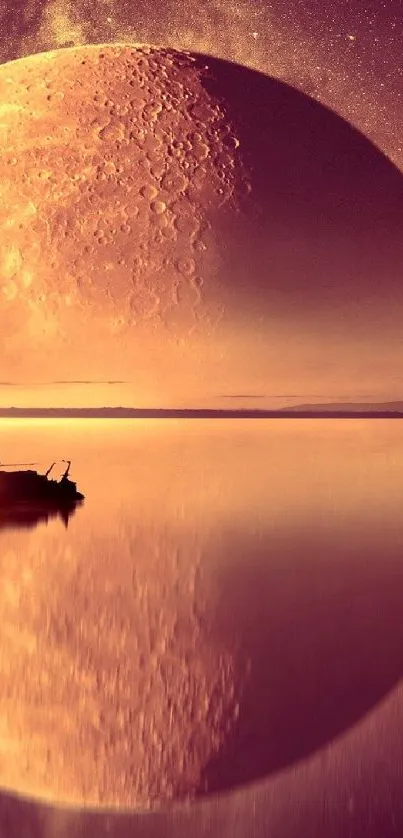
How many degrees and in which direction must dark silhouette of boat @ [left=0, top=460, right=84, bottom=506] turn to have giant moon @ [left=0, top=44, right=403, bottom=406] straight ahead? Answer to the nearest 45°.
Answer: approximately 90° to its left

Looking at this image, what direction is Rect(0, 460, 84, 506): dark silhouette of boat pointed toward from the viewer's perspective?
to the viewer's right
